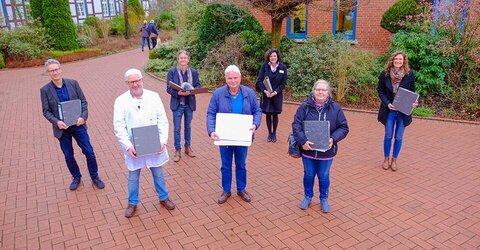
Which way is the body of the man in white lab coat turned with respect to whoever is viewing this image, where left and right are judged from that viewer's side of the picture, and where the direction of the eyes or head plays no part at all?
facing the viewer

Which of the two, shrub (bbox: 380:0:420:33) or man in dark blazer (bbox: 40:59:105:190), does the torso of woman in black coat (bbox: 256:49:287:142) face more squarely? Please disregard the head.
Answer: the man in dark blazer

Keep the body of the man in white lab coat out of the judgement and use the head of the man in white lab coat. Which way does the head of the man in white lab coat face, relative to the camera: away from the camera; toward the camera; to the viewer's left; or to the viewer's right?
toward the camera

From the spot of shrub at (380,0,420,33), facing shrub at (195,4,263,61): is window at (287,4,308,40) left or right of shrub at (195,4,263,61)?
right

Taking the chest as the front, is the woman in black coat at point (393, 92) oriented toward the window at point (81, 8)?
no

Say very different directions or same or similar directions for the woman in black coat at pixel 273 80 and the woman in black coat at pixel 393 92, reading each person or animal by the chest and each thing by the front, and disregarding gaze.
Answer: same or similar directions

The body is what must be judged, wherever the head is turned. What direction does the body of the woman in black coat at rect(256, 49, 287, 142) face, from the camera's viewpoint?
toward the camera

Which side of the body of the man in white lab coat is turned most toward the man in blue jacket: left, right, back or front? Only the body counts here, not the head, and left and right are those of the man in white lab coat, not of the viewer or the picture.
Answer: left

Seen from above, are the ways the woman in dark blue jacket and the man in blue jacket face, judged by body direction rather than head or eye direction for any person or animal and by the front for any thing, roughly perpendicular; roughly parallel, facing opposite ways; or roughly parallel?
roughly parallel

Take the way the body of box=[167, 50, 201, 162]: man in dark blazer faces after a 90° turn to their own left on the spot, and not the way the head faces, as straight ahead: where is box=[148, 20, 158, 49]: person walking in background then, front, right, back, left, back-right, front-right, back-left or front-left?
left

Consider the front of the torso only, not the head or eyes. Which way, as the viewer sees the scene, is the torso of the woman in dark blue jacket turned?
toward the camera

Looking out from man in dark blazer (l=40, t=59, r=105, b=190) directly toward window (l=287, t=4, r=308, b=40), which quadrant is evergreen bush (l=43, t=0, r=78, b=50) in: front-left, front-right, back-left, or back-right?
front-left

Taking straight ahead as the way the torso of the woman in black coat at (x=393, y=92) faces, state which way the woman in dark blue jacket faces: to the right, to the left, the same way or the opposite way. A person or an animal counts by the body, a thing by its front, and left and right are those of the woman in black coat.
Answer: the same way

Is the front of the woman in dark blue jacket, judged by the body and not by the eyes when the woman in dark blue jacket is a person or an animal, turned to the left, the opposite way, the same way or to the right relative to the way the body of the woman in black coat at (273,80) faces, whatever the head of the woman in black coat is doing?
the same way

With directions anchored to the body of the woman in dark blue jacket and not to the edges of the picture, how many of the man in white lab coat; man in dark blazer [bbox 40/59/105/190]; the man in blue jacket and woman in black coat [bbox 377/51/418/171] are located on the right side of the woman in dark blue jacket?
3

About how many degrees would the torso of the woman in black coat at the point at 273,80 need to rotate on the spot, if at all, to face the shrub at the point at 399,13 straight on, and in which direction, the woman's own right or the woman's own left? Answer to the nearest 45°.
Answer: approximately 135° to the woman's own left

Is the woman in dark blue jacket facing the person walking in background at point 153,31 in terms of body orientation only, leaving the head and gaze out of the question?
no

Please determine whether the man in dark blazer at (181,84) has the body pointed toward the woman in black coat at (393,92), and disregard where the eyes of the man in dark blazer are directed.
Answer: no

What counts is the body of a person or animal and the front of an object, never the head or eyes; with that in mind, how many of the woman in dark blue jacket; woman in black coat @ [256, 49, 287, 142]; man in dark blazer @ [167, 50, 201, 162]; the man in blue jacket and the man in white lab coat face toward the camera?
5

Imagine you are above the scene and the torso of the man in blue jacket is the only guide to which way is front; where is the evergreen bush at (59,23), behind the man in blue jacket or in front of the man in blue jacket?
behind
